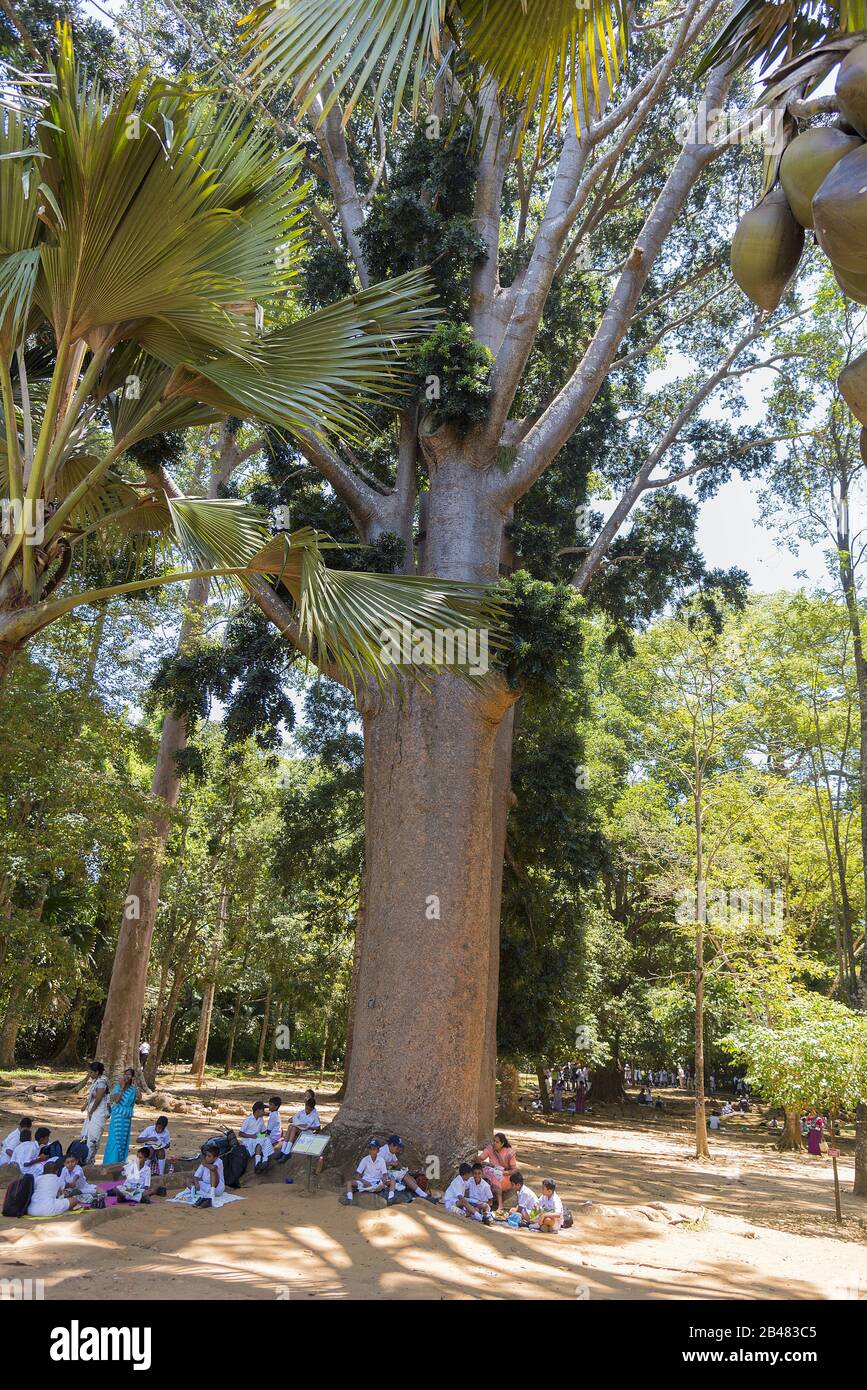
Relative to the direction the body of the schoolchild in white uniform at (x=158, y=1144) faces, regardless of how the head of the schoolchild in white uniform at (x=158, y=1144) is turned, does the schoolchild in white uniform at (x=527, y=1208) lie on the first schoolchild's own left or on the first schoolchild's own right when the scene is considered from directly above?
on the first schoolchild's own left

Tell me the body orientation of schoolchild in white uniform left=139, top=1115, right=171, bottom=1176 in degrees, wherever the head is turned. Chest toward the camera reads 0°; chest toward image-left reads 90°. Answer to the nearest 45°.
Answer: approximately 45°

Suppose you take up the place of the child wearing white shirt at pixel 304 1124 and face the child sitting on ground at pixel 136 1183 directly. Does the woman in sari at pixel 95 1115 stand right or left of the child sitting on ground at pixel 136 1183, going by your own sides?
right

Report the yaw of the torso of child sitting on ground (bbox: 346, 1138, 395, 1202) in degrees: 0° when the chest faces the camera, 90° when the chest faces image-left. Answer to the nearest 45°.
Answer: approximately 0°

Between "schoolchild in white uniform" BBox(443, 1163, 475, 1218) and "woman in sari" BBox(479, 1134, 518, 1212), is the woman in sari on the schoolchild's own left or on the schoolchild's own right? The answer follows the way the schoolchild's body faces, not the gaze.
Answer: on the schoolchild's own left
